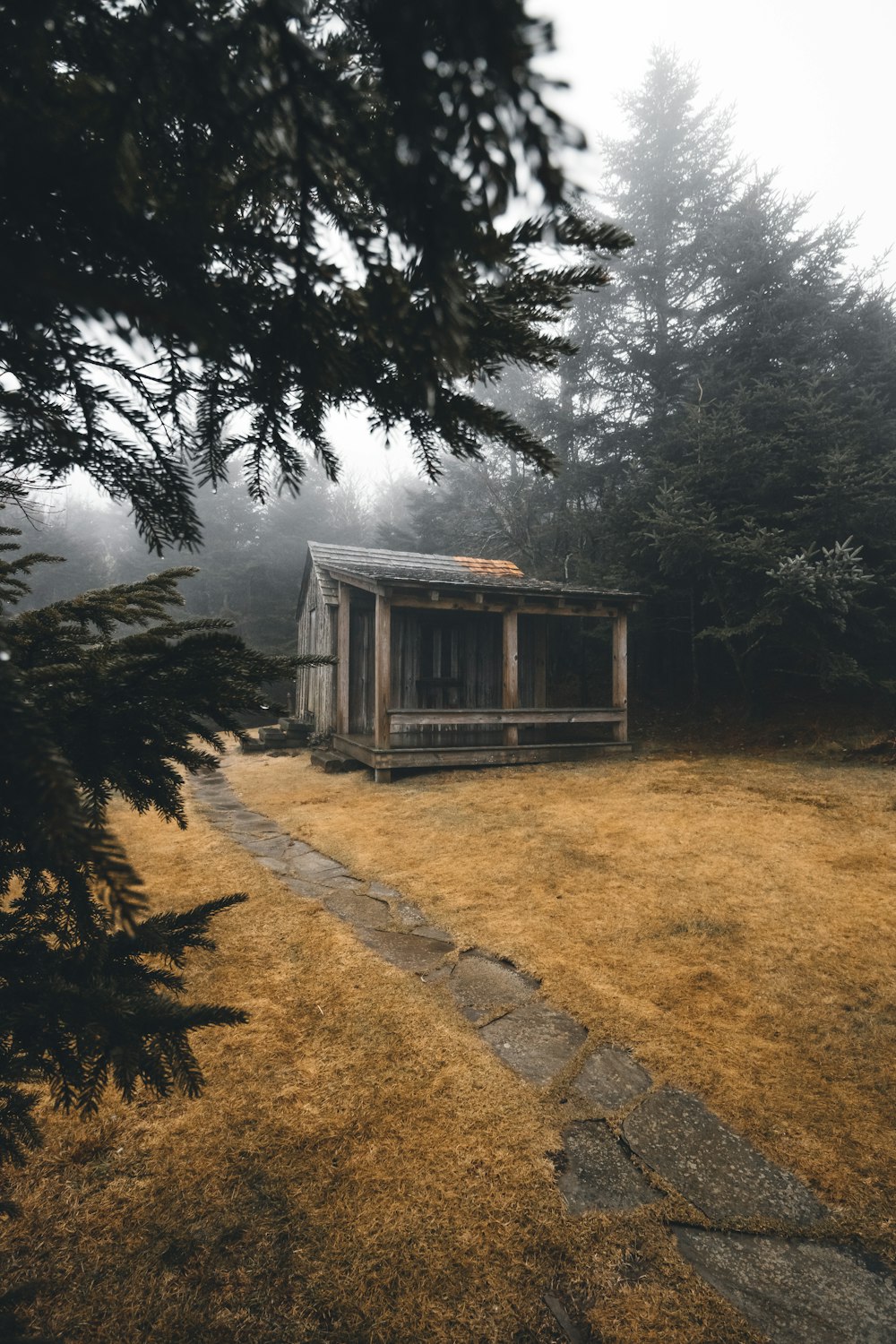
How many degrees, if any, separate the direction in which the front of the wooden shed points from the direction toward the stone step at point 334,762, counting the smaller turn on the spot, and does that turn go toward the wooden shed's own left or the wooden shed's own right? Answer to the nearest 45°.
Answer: approximately 90° to the wooden shed's own right

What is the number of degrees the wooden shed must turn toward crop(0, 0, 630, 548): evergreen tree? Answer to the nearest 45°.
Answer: approximately 45° to its right

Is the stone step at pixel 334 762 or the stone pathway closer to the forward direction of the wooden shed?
the stone pathway

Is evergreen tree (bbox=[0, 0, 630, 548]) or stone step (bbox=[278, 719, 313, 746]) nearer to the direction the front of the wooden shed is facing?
the evergreen tree

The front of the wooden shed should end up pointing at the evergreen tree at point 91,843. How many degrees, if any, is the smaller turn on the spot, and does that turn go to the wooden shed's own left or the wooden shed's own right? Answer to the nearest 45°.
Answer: approximately 45° to the wooden shed's own right

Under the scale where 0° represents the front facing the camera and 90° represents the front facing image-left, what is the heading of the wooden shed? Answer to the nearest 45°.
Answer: approximately 315°
